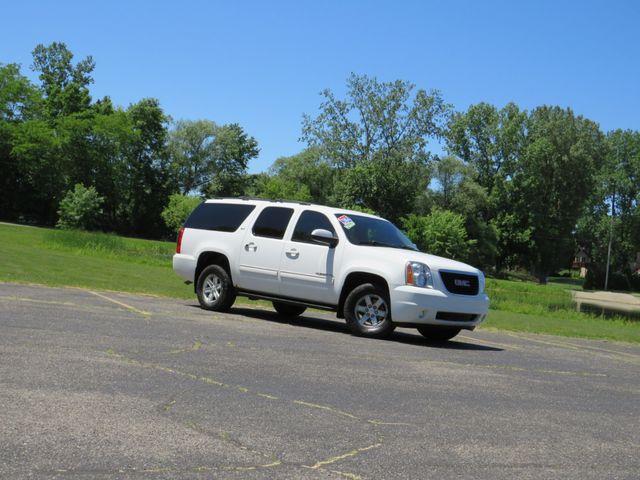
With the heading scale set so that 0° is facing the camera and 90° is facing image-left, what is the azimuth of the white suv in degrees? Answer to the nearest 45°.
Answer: approximately 315°
